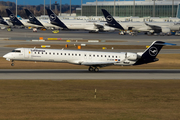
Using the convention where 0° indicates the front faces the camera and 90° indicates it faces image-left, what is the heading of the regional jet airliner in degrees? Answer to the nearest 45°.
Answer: approximately 90°
